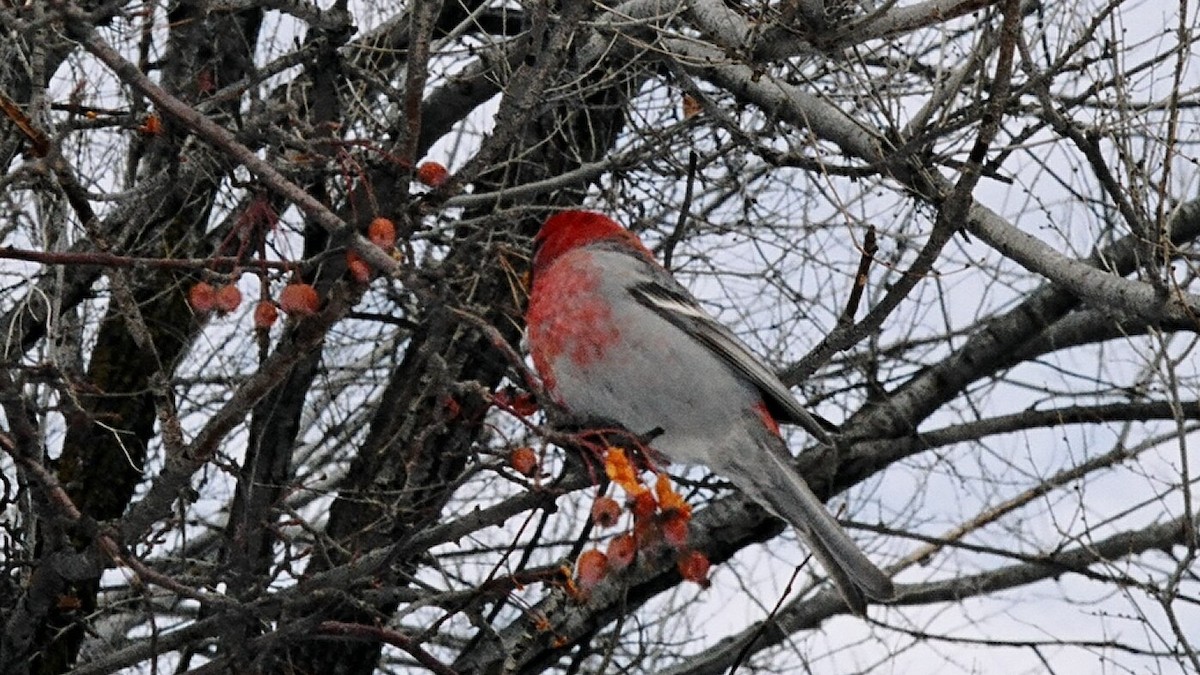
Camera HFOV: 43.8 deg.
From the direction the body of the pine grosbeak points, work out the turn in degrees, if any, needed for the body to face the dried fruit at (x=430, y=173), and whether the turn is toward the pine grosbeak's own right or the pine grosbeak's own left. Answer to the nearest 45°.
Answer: approximately 45° to the pine grosbeak's own left

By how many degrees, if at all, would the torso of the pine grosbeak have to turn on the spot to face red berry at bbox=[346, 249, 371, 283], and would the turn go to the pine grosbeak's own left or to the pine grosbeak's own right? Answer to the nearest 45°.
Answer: approximately 45° to the pine grosbeak's own left

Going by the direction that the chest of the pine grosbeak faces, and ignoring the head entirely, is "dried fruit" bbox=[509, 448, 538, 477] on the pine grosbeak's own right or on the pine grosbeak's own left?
on the pine grosbeak's own left

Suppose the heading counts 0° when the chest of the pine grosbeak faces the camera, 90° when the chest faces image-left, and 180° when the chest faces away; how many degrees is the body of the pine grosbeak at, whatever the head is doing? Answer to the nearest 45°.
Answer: approximately 90°
